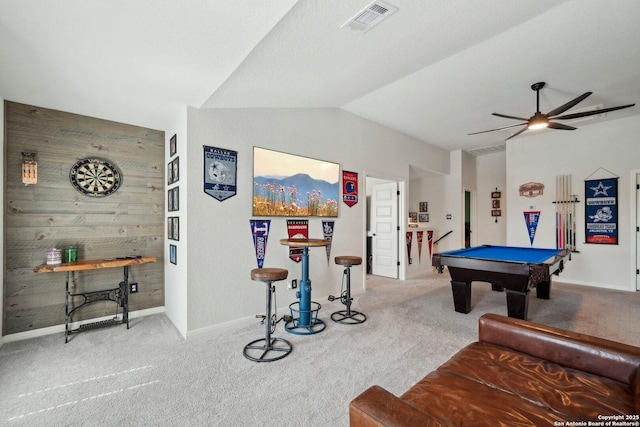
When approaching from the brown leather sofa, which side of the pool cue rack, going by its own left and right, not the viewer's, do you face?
front

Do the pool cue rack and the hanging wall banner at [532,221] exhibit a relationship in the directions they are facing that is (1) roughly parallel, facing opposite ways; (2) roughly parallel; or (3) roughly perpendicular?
roughly parallel

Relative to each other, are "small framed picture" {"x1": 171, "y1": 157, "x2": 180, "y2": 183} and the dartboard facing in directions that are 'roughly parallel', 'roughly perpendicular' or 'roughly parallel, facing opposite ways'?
roughly perpendicular

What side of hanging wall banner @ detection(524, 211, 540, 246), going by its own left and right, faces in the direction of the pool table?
front

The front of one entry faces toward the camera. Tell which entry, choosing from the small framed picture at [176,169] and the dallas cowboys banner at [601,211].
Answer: the dallas cowboys banner

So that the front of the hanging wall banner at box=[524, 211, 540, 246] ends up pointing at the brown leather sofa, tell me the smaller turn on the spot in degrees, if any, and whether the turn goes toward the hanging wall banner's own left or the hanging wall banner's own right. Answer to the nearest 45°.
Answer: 0° — it already faces it

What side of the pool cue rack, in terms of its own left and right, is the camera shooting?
front

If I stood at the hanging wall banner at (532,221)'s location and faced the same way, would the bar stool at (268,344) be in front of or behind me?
in front

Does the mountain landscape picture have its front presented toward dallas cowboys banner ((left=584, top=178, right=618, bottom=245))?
no

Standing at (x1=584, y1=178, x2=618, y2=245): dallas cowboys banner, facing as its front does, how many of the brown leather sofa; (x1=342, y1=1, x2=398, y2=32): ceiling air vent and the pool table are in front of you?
3

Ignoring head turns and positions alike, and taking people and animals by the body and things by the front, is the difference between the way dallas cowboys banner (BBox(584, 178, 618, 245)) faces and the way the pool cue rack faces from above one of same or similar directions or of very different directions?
same or similar directions

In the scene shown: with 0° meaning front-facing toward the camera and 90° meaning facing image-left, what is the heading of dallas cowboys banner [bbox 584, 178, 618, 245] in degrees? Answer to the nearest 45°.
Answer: approximately 0°
